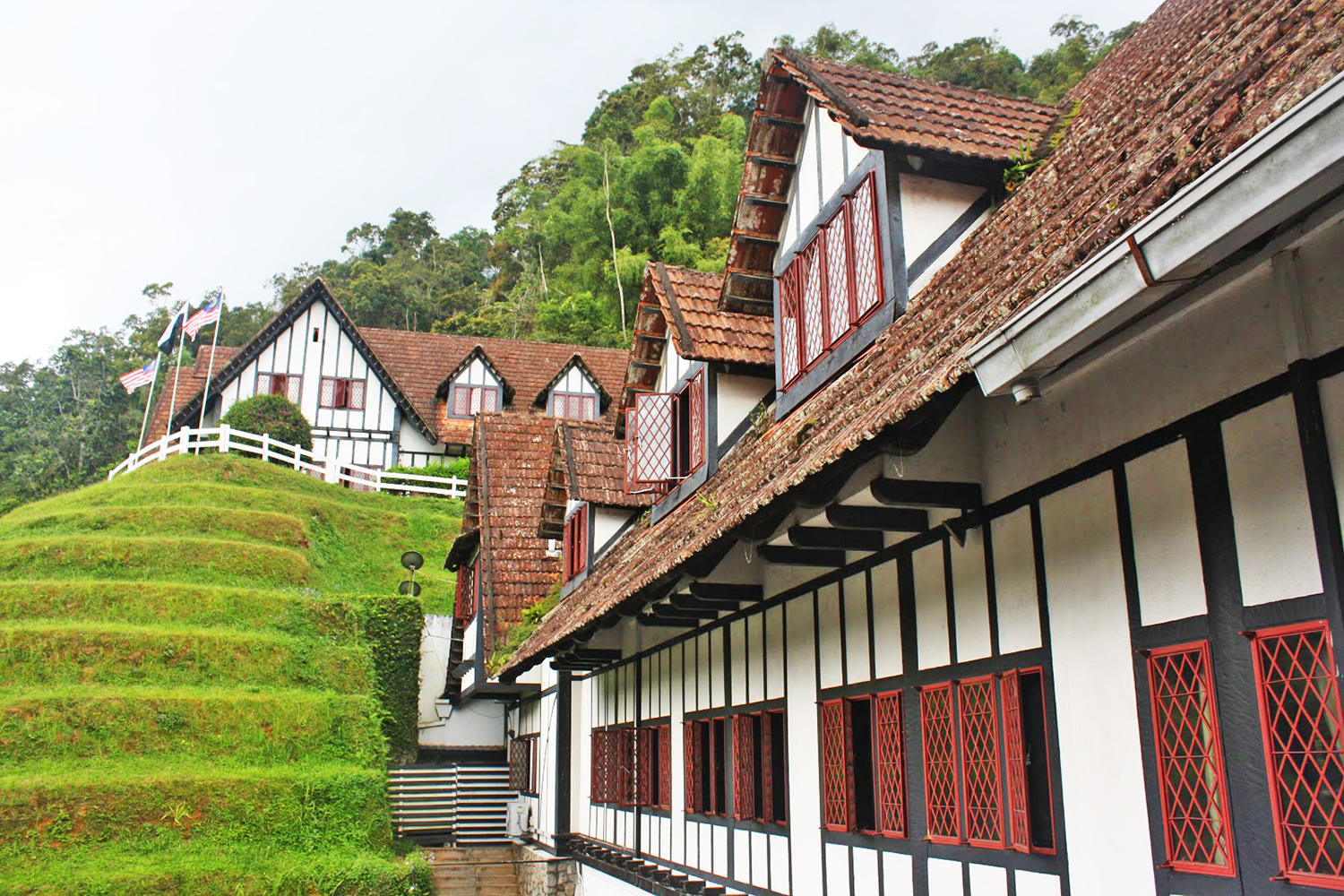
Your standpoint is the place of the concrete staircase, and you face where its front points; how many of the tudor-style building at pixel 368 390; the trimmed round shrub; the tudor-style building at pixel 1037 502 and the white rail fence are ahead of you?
1

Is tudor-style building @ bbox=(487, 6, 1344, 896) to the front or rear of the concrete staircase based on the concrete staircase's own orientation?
to the front

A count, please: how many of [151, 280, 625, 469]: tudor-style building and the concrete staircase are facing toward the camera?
2

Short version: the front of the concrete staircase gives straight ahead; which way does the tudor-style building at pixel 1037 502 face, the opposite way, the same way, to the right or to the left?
to the right

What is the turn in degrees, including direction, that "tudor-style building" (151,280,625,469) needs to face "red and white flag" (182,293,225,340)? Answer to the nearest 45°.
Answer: approximately 45° to its right

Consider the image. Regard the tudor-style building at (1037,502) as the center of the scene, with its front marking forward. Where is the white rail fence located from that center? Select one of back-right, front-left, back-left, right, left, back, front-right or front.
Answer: right

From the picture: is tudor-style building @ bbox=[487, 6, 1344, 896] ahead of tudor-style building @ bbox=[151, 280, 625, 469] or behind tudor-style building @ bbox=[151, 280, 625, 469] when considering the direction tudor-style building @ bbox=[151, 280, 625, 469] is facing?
ahead

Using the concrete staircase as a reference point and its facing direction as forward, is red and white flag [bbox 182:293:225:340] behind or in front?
behind

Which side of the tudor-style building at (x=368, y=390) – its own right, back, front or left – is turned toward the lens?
front

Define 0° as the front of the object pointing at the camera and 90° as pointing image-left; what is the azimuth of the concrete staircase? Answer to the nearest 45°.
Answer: approximately 0°
